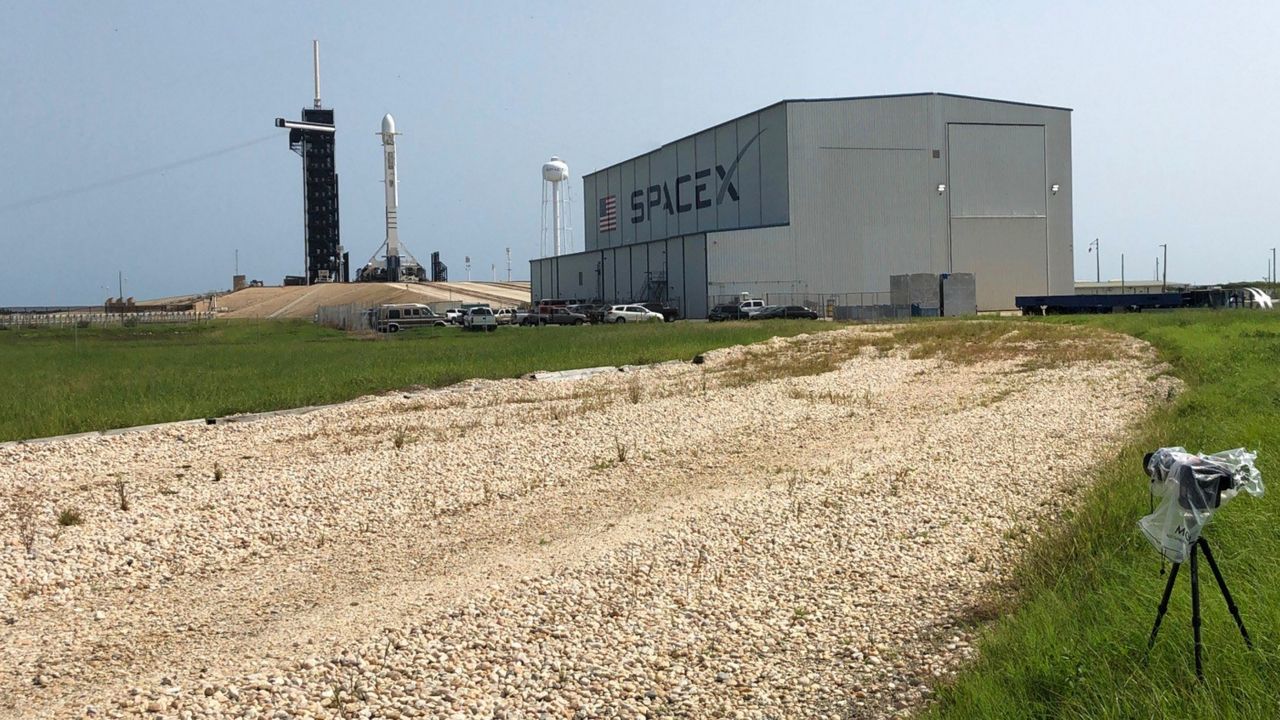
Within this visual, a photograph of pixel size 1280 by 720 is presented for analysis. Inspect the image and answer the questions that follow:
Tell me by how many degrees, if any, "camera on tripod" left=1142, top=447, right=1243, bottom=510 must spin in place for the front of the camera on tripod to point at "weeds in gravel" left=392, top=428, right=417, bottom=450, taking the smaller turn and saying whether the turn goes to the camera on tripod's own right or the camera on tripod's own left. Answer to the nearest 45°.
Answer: approximately 45° to the camera on tripod's own right

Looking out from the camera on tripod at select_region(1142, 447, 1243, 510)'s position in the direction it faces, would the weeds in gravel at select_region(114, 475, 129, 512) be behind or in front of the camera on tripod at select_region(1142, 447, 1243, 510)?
in front

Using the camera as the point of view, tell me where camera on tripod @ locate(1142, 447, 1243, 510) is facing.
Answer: facing to the left of the viewer

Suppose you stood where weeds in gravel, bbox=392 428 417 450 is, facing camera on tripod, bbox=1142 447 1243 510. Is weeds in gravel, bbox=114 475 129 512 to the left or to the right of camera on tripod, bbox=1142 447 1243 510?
right
